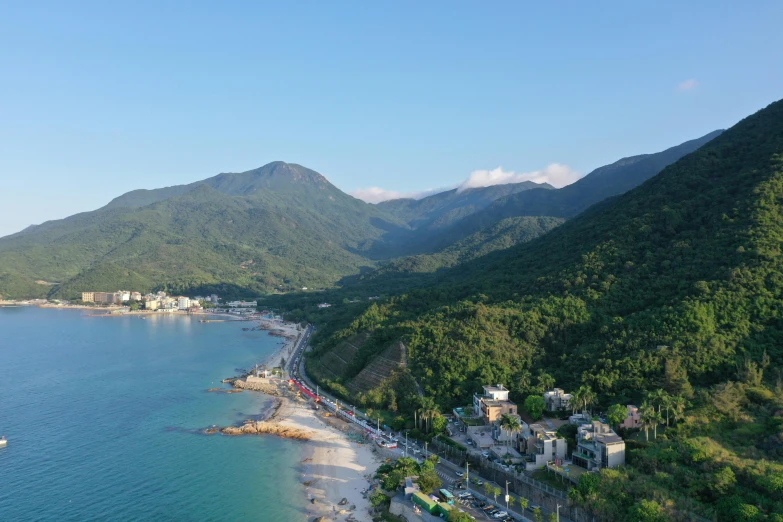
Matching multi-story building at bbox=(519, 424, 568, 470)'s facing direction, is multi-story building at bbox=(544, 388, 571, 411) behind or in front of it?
behind

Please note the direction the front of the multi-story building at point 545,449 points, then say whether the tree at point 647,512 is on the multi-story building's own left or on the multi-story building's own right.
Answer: on the multi-story building's own left

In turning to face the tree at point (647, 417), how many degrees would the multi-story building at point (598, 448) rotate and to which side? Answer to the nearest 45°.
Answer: approximately 180°

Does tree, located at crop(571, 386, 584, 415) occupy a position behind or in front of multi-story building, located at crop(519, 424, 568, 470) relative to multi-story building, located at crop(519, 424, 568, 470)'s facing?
behind

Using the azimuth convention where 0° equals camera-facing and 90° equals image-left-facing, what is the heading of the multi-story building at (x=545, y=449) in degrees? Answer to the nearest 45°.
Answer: approximately 45°

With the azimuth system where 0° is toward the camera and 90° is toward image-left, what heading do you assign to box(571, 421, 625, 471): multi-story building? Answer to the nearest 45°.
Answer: approximately 45°

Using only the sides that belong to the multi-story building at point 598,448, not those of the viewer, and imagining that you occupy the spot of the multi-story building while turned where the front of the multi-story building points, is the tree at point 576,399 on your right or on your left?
on your right

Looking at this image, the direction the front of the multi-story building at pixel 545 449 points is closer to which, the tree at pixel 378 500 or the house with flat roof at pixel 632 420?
the tree

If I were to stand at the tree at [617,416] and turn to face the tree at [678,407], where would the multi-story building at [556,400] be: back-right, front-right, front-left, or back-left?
back-left
